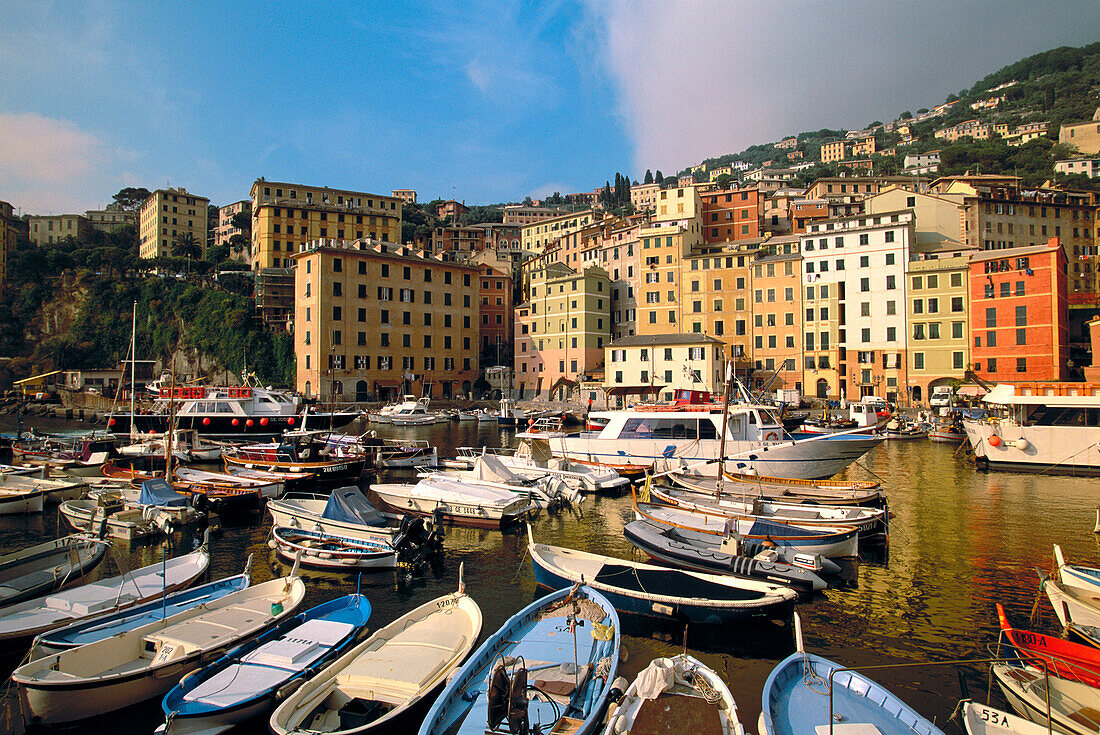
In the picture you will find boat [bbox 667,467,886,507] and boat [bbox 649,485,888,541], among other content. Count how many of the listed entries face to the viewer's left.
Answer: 2

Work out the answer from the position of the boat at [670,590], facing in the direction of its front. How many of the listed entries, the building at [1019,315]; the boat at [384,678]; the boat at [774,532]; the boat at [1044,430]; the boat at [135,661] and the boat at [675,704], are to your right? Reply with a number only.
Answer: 3

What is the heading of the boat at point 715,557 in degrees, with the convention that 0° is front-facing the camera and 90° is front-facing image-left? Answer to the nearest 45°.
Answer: approximately 135°

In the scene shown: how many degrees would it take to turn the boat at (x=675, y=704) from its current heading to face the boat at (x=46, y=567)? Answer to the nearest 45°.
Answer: approximately 90° to its left

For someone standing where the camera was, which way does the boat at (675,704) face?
facing away from the viewer

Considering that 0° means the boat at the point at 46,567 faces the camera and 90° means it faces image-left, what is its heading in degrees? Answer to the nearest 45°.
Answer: approximately 225°

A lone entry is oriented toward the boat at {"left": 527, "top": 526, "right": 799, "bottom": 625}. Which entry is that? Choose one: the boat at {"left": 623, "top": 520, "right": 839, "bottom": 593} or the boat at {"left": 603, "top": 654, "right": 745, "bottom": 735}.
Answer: the boat at {"left": 603, "top": 654, "right": 745, "bottom": 735}

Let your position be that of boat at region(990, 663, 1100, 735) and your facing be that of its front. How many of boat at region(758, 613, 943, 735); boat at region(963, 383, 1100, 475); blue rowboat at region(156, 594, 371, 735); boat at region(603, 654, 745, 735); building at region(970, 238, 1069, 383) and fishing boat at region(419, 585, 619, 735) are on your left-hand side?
4

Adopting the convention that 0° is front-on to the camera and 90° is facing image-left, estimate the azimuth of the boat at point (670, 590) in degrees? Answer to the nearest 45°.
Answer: approximately 135°

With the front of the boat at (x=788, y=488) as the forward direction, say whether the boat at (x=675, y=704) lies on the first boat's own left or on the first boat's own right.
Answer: on the first boat's own left

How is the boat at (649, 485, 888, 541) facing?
to the viewer's left

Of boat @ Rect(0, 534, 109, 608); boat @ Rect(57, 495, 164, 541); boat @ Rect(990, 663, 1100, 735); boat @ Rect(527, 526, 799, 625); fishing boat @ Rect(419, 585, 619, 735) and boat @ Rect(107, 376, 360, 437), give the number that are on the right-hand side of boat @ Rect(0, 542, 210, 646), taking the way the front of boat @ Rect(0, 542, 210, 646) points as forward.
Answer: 3

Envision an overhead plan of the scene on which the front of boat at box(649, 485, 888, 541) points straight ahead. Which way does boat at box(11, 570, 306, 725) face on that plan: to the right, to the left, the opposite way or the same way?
to the right

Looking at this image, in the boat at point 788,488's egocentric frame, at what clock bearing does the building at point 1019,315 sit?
The building is roughly at 4 o'clock from the boat.
